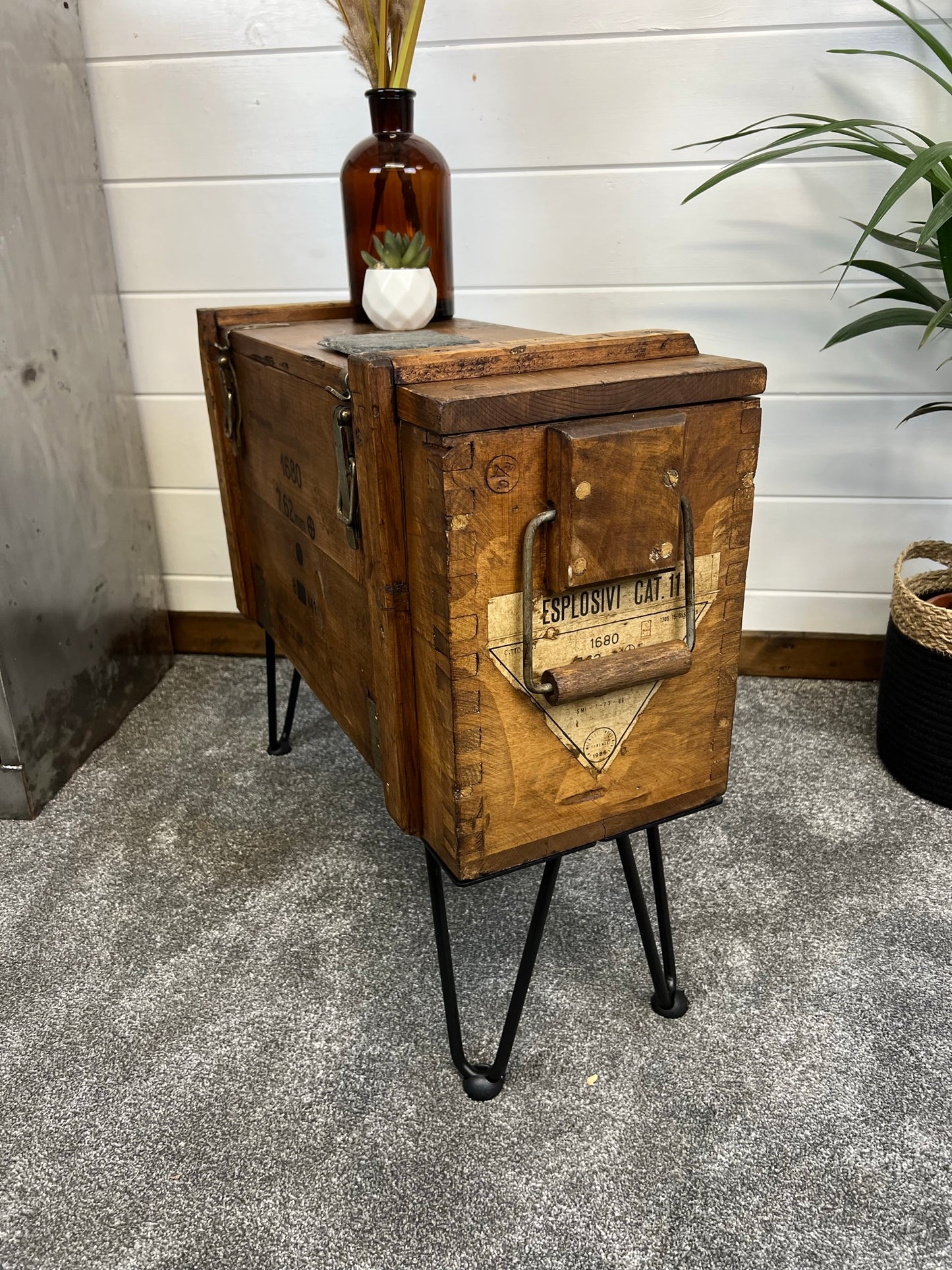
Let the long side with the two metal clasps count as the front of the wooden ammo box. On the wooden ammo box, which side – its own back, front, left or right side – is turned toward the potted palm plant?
back

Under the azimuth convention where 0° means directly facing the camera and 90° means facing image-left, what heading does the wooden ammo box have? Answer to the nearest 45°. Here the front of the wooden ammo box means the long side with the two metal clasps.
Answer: approximately 45°
